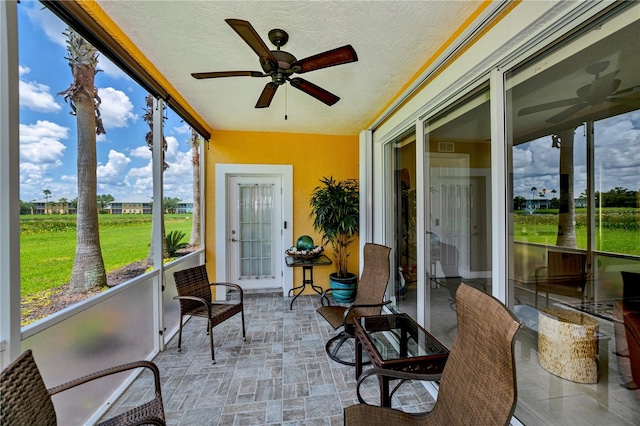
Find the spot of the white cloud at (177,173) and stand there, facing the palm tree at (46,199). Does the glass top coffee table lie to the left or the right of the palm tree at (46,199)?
left

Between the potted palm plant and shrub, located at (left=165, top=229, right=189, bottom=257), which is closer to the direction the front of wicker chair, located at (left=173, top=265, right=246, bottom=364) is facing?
the potted palm plant

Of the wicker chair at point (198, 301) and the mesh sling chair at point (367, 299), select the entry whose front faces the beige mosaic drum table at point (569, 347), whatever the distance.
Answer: the wicker chair at point (198, 301)

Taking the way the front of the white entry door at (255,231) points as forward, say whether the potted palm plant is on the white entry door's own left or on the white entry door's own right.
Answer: on the white entry door's own left

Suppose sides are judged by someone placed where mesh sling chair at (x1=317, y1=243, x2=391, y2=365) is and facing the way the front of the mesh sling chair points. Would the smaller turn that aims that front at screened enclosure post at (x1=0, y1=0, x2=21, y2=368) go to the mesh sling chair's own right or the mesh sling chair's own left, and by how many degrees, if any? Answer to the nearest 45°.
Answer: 0° — it already faces it

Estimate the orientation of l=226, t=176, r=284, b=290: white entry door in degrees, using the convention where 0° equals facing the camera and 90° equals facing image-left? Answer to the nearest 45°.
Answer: approximately 0°

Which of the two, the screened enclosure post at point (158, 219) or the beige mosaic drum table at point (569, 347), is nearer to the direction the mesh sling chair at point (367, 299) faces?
the screened enclosure post

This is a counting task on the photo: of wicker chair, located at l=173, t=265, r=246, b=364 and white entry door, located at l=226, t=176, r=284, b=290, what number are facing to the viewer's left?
0

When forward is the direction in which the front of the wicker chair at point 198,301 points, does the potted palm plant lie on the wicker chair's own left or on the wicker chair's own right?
on the wicker chair's own left

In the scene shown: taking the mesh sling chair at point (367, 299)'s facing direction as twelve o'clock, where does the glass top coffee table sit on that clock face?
The glass top coffee table is roughly at 10 o'clock from the mesh sling chair.
